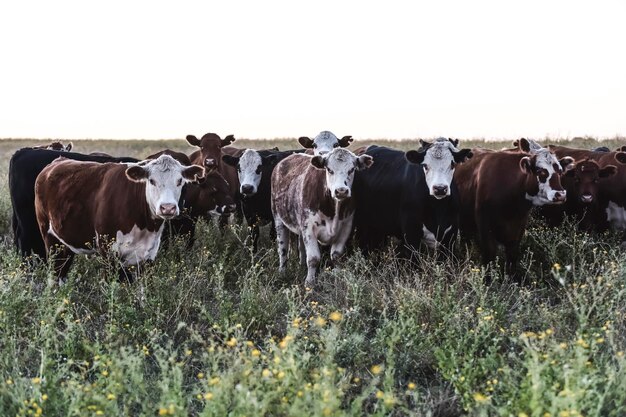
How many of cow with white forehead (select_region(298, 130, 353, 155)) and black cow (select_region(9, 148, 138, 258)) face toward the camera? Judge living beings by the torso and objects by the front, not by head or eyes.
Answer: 1

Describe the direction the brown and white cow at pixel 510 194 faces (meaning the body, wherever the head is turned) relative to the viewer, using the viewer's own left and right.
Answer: facing the viewer and to the right of the viewer

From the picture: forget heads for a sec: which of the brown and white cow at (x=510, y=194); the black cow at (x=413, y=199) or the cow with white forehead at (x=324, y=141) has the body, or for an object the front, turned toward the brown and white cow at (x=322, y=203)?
the cow with white forehead

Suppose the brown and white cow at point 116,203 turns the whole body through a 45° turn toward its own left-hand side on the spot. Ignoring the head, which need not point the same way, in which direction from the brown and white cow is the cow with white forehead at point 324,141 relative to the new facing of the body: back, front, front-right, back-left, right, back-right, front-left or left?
front-left

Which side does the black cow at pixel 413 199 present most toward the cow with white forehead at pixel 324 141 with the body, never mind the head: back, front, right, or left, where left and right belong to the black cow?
back

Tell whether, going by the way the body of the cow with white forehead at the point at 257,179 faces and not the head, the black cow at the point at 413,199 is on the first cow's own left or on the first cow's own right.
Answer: on the first cow's own left

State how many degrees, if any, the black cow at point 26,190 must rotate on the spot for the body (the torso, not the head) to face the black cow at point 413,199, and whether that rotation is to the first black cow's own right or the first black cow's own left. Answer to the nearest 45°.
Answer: approximately 45° to the first black cow's own right

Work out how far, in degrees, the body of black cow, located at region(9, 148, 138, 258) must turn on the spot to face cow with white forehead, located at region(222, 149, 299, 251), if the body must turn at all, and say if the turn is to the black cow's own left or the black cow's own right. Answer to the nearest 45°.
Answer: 0° — it already faces it

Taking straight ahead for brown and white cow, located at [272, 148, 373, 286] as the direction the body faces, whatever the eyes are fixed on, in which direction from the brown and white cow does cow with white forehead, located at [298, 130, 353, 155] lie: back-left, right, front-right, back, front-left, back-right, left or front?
back-left

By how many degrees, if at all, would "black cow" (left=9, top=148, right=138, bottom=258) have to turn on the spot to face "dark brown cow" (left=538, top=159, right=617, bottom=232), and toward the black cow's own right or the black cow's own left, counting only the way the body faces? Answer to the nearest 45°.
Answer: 0° — it already faces it

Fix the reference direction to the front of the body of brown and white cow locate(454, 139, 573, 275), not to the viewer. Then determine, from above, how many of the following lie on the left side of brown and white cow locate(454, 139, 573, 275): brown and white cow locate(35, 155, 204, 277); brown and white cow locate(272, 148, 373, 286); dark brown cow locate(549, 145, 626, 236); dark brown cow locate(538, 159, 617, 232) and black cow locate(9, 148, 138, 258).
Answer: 2

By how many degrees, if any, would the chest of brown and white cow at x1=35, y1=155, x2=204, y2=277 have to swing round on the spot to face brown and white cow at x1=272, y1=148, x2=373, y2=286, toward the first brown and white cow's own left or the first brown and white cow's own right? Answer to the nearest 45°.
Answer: approximately 45° to the first brown and white cow's own left

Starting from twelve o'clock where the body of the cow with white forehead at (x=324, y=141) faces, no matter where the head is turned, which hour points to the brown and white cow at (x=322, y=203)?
The brown and white cow is roughly at 12 o'clock from the cow with white forehead.

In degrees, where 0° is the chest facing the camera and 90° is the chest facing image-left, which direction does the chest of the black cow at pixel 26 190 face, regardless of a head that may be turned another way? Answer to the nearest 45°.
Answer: approximately 270°
